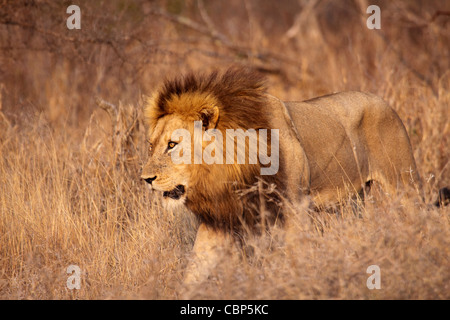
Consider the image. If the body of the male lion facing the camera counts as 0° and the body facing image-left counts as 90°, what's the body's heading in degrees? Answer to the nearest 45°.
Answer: approximately 90°
